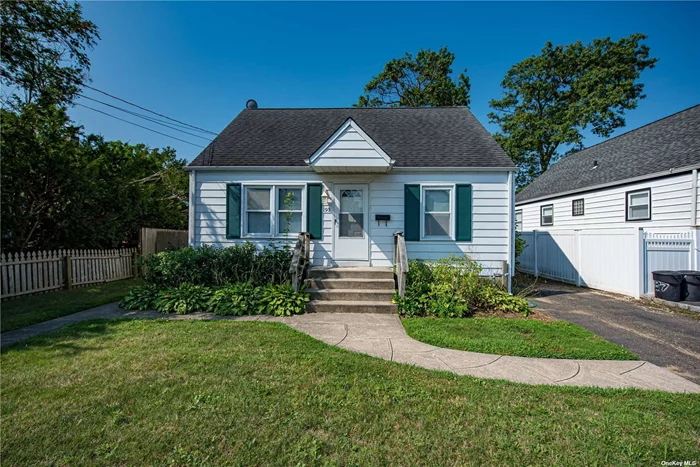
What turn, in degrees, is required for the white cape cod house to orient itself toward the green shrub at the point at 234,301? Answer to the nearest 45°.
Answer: approximately 45° to its right

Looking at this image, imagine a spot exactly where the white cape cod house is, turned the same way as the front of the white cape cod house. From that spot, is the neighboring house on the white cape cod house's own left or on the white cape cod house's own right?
on the white cape cod house's own left

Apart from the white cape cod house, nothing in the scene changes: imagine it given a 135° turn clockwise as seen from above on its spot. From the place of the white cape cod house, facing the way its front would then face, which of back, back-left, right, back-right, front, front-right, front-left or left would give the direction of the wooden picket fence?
front-left

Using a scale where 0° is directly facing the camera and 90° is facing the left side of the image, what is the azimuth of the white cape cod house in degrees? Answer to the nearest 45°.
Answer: approximately 0°

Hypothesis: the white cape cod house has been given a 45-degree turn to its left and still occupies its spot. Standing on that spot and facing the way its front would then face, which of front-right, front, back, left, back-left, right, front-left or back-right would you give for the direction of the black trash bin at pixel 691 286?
front-left

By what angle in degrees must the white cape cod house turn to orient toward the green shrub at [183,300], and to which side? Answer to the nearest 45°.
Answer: approximately 45° to its right

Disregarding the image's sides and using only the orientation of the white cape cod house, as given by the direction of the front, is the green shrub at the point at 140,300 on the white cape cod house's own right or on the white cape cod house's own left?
on the white cape cod house's own right

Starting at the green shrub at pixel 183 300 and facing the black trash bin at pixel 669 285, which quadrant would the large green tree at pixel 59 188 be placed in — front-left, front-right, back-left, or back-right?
back-left

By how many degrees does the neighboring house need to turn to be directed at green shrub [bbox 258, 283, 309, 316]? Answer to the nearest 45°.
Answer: approximately 90° to its right

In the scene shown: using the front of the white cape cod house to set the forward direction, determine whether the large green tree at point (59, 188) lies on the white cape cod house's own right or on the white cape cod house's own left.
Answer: on the white cape cod house's own right

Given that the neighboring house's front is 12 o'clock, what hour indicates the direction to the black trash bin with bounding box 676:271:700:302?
The black trash bin is roughly at 1 o'clock from the neighboring house.

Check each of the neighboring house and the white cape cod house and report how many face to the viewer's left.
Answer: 0

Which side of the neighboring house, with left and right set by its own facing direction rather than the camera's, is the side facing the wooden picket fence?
right

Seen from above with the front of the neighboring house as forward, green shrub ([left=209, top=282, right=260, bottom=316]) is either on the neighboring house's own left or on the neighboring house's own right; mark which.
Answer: on the neighboring house's own right

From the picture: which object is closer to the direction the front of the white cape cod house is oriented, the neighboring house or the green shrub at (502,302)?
the green shrub

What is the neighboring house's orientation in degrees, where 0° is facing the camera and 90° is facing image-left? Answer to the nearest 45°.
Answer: approximately 315°
